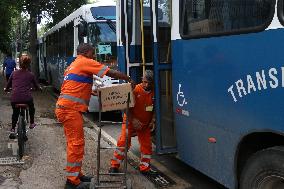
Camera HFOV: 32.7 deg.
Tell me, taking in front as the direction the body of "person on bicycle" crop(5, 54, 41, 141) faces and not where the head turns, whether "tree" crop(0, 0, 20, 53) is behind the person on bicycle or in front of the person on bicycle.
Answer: in front

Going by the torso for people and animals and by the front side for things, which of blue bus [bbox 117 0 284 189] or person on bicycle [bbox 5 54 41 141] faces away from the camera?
the person on bicycle

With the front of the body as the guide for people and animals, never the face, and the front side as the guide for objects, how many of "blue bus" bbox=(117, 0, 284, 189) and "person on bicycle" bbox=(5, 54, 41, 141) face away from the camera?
1

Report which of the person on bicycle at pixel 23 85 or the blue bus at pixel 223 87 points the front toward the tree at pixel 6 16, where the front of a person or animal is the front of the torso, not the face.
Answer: the person on bicycle

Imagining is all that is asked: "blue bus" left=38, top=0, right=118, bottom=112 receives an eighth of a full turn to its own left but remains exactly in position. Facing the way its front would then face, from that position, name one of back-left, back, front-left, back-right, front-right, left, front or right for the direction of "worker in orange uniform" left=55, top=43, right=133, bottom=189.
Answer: right

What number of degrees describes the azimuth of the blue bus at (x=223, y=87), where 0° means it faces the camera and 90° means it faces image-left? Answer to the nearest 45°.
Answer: approximately 315°

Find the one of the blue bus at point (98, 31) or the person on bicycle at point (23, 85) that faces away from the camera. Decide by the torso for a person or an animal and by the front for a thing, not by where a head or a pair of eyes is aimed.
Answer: the person on bicycle

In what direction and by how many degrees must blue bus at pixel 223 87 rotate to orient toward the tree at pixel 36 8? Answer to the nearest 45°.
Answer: approximately 180°

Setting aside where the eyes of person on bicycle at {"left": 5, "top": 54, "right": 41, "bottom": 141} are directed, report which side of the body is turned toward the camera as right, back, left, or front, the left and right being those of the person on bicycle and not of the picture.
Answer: back

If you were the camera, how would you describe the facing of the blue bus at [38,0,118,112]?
facing the viewer and to the right of the viewer

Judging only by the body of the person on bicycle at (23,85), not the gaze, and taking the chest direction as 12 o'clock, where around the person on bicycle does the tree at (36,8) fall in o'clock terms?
The tree is roughly at 12 o'clock from the person on bicycle.

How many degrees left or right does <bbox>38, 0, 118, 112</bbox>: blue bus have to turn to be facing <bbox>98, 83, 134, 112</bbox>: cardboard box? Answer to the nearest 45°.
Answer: approximately 45° to its right

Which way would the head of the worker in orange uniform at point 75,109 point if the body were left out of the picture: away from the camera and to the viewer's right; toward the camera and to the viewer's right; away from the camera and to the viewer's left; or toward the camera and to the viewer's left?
away from the camera and to the viewer's right
